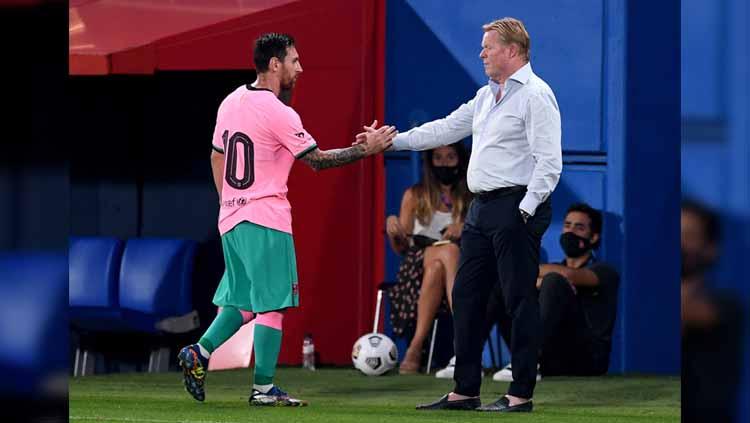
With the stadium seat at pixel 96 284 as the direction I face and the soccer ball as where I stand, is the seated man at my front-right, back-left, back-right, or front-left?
back-right

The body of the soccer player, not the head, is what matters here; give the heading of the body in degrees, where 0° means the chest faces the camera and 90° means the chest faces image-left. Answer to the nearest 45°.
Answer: approximately 225°

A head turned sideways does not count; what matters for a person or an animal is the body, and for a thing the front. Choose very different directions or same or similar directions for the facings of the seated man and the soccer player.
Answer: very different directions

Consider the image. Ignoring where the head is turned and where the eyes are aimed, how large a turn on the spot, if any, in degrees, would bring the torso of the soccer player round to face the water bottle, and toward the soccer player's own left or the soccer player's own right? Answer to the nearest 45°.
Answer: approximately 45° to the soccer player's own left

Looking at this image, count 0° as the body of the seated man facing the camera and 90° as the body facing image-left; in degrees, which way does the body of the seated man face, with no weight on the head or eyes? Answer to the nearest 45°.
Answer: approximately 45°

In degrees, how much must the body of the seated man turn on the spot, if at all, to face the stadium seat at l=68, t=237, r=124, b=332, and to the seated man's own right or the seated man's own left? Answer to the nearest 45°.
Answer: approximately 45° to the seated man's own right

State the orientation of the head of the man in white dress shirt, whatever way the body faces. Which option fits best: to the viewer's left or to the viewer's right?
to the viewer's left

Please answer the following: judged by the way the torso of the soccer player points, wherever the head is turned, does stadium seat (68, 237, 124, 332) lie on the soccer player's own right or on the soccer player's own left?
on the soccer player's own left

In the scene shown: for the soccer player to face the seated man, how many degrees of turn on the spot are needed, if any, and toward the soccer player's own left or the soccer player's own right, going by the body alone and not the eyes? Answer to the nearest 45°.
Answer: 0° — they already face them
